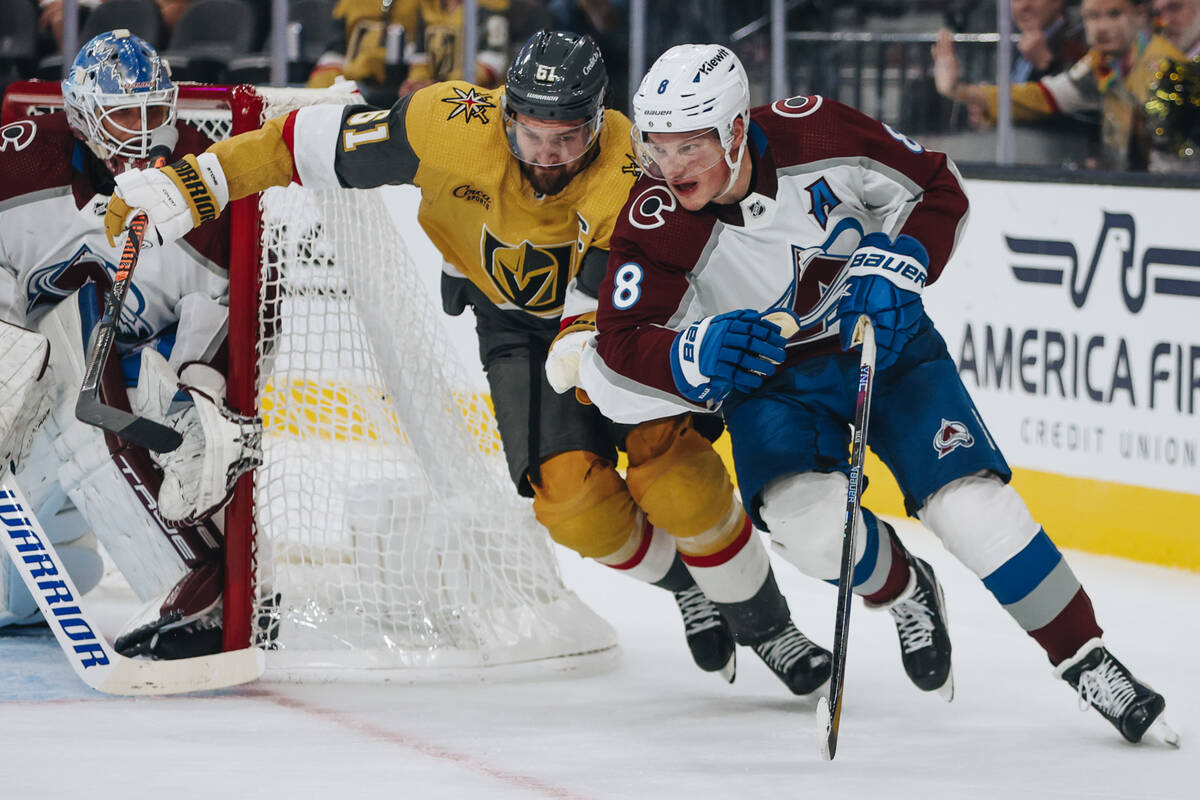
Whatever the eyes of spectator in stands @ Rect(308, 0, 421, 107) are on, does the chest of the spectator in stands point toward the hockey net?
yes

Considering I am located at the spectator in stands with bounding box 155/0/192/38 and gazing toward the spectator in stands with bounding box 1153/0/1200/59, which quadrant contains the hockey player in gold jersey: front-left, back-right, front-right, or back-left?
front-right

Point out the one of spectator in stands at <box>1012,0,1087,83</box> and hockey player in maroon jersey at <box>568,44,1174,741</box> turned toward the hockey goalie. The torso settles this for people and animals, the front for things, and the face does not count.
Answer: the spectator in stands

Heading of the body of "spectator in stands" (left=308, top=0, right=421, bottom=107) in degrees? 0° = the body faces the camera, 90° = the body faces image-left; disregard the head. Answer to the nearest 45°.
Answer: approximately 0°

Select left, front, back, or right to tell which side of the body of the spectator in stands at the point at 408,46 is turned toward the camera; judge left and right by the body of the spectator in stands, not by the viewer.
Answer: front

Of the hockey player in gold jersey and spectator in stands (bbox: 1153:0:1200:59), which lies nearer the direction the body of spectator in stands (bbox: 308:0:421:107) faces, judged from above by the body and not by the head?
the hockey player in gold jersey

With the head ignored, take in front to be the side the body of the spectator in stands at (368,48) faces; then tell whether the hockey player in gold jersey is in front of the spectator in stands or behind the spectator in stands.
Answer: in front
